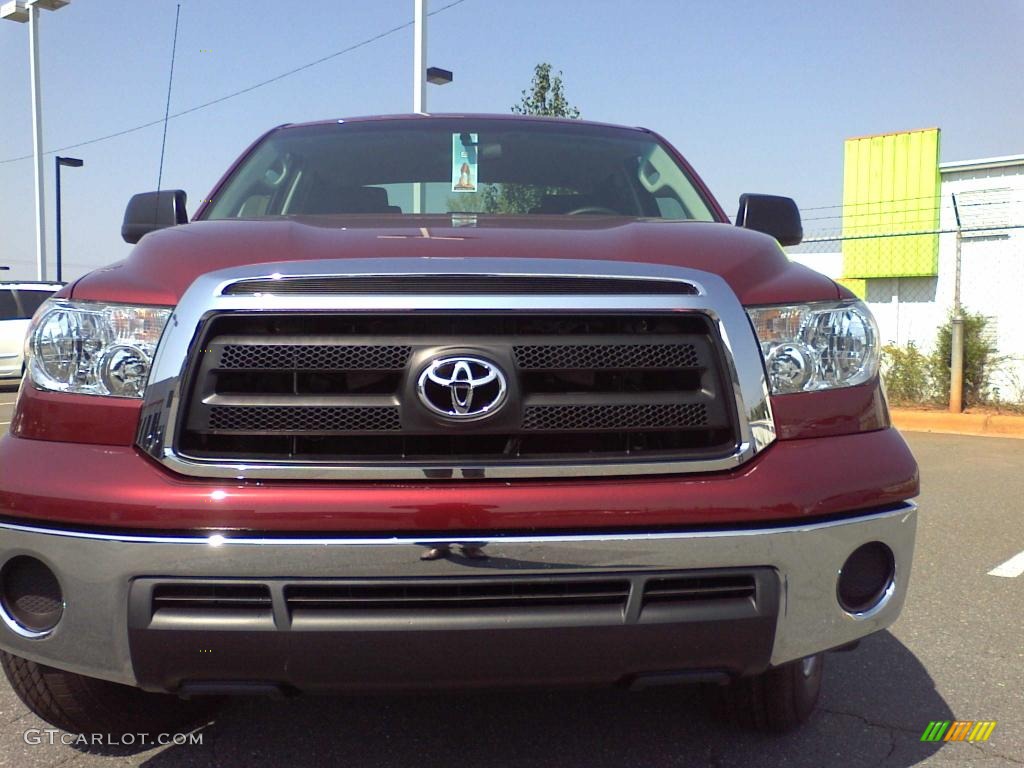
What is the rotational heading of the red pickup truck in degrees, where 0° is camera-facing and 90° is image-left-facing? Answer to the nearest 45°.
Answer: approximately 0°

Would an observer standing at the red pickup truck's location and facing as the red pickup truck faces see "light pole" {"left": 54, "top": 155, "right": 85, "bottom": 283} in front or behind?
behind

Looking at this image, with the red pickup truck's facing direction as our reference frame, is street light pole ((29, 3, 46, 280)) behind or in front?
behind

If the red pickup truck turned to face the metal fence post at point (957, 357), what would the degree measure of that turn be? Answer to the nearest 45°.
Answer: approximately 135° to its left

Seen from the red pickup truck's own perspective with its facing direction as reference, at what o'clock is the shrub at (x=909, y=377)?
The shrub is roughly at 7 o'clock from the red pickup truck.

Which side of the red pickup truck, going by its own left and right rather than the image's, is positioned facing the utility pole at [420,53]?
back
